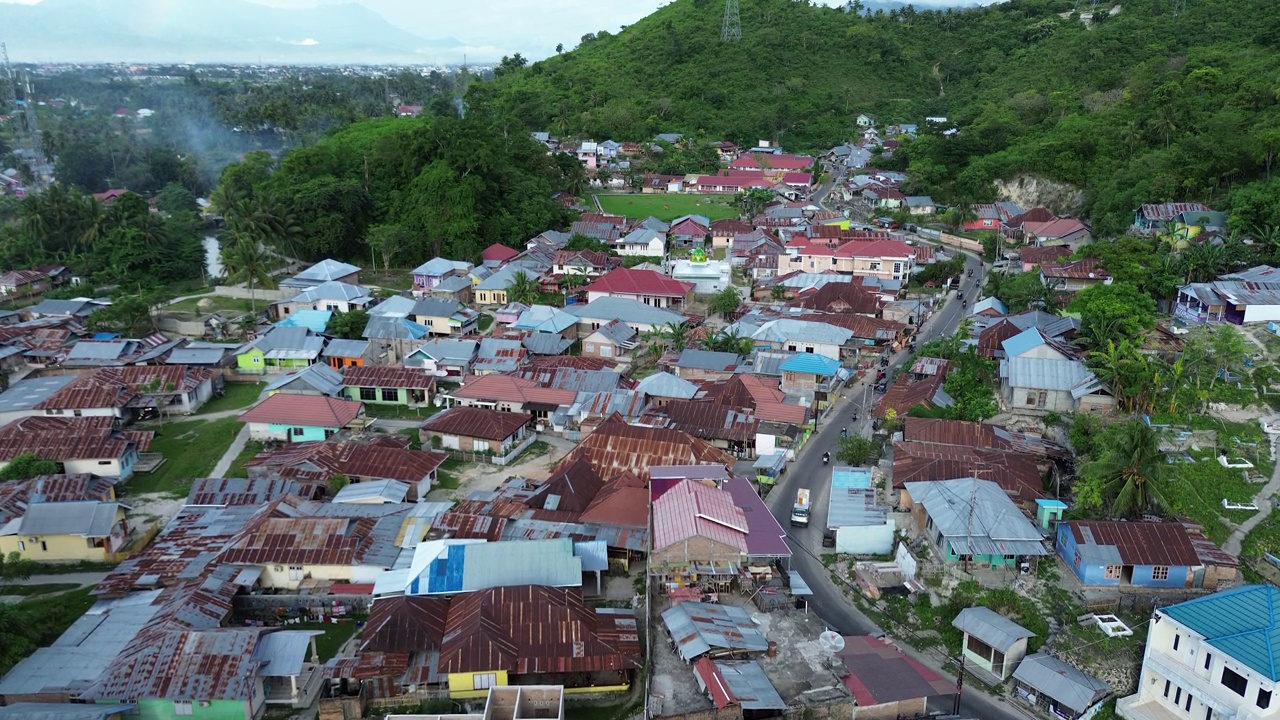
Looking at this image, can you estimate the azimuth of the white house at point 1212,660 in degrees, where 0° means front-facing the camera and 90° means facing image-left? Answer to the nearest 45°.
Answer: approximately 45°

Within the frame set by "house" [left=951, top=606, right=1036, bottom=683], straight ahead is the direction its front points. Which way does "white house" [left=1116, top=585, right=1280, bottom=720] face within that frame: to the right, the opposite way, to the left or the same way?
the same way

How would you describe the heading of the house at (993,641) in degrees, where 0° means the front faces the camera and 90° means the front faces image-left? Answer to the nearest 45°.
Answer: approximately 45°

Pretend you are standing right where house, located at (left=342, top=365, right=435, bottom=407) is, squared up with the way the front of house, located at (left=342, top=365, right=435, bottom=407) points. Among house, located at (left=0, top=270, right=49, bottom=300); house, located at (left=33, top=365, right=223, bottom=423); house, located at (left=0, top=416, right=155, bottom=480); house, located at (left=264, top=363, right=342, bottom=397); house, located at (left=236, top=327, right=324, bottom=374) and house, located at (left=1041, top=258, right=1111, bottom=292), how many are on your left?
1

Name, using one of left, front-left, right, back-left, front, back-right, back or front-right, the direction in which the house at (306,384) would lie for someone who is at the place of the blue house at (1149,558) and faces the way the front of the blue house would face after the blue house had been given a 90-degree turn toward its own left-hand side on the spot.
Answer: back

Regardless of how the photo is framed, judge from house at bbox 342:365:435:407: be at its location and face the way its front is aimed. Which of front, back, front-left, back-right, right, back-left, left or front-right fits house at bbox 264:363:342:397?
right

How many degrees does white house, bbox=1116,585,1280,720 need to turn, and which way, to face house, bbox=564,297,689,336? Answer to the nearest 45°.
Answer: approximately 90° to its right

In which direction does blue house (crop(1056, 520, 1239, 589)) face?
toward the camera

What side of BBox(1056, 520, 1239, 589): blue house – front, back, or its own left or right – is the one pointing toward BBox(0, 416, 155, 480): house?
right

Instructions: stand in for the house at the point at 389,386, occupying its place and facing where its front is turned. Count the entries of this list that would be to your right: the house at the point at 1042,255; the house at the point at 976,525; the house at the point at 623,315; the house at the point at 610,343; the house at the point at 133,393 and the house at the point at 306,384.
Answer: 2

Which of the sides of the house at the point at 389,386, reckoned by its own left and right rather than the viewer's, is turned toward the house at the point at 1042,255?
left

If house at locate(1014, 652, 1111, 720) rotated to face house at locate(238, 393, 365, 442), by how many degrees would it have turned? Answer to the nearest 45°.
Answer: approximately 45° to its right
